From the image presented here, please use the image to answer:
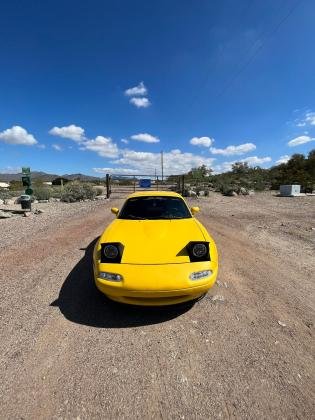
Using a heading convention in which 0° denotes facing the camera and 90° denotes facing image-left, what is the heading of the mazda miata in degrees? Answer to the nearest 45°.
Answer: approximately 0°

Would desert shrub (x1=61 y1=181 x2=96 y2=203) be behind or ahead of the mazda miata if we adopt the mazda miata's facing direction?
behind

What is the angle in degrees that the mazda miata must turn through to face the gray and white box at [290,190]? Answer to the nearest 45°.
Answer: approximately 135° to its left
